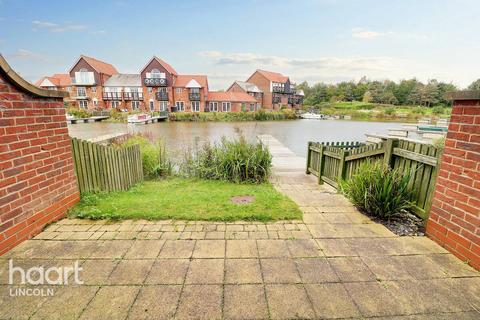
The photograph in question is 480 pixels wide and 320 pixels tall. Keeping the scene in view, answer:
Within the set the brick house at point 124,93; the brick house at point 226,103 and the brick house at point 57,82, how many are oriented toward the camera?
3

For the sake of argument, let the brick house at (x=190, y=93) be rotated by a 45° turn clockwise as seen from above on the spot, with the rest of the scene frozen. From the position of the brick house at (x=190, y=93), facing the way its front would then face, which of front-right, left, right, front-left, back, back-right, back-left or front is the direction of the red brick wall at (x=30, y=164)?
front-left

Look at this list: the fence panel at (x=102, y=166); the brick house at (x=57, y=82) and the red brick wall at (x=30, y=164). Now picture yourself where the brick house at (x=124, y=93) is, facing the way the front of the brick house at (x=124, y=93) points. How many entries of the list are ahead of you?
2

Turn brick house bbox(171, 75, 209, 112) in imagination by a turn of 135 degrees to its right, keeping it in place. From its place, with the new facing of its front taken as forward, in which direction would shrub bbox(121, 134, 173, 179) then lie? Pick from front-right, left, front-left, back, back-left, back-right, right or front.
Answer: back-left

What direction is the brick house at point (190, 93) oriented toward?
toward the camera

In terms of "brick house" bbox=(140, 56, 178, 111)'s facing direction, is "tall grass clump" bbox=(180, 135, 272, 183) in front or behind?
in front

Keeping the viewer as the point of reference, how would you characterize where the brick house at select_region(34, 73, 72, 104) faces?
facing the viewer

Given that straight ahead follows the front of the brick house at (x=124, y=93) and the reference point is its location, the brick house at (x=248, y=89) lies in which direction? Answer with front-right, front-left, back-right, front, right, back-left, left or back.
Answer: left

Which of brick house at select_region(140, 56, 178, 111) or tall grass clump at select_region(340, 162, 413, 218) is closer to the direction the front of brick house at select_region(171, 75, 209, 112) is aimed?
the tall grass clump

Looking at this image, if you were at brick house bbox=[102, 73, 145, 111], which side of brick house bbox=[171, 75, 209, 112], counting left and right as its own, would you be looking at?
right

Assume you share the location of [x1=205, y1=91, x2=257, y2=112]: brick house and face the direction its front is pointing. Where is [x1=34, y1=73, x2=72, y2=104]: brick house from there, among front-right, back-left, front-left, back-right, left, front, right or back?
right

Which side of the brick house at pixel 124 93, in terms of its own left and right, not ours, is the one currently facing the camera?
front

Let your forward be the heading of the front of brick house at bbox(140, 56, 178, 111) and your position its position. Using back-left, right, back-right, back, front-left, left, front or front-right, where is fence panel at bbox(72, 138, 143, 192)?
front

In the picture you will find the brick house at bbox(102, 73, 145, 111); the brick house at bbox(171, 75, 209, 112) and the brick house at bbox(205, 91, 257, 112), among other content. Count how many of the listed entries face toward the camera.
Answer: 3
